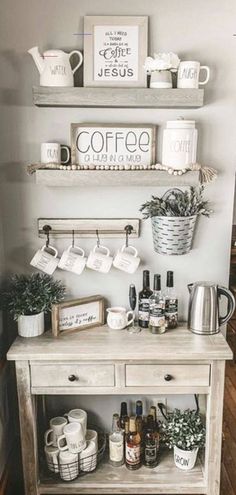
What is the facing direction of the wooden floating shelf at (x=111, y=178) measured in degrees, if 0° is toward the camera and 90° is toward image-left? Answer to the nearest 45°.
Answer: approximately 0°

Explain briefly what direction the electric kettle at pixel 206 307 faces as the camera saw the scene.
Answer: facing to the left of the viewer
